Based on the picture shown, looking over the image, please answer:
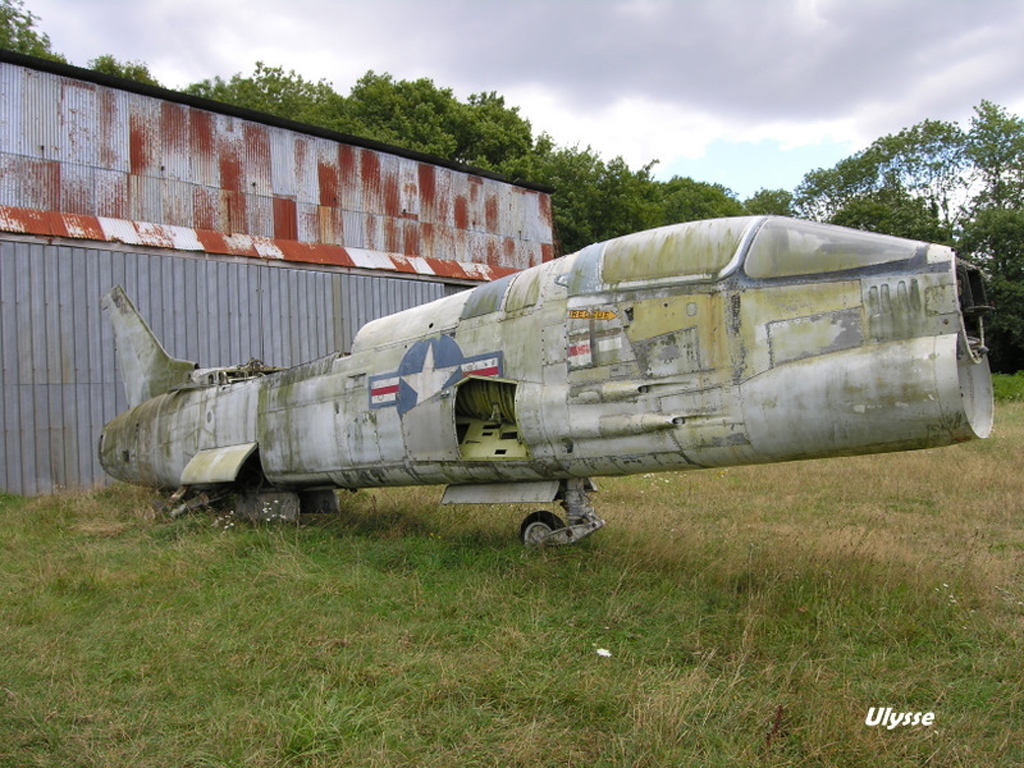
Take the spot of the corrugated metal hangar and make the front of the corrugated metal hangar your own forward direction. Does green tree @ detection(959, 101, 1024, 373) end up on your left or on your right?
on your left

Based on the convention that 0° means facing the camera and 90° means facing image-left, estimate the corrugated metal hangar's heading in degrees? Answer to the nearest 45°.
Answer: approximately 315°

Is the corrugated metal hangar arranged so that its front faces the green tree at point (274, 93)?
no

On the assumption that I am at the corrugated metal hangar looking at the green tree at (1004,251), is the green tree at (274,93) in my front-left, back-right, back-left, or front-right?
front-left

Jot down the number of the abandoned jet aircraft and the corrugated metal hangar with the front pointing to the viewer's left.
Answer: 0

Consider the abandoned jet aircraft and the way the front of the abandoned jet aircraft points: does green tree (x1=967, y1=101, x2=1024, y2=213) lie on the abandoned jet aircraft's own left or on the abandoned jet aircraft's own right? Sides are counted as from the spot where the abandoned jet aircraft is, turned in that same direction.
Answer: on the abandoned jet aircraft's own left

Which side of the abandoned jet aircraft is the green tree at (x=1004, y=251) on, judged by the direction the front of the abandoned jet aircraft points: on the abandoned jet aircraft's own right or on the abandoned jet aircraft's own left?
on the abandoned jet aircraft's own left

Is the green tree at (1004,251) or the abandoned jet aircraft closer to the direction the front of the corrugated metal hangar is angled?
the abandoned jet aircraft

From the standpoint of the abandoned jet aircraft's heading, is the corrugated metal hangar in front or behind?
behind

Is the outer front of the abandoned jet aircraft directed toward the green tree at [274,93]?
no

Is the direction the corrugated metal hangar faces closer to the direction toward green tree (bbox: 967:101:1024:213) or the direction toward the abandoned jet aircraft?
the abandoned jet aircraft

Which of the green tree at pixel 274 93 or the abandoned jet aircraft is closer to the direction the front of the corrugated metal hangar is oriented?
the abandoned jet aircraft

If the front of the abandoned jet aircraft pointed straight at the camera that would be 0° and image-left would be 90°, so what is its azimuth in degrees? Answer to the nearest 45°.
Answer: approximately 315°
